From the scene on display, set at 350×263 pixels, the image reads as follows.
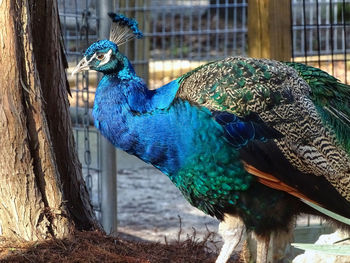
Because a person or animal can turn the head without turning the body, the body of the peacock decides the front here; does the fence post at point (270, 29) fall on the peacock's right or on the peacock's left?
on the peacock's right

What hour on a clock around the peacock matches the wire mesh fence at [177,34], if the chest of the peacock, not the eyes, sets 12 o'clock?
The wire mesh fence is roughly at 3 o'clock from the peacock.

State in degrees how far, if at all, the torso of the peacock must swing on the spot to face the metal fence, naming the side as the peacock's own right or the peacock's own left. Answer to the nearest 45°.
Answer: approximately 90° to the peacock's own right

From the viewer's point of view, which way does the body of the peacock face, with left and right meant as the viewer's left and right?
facing to the left of the viewer
